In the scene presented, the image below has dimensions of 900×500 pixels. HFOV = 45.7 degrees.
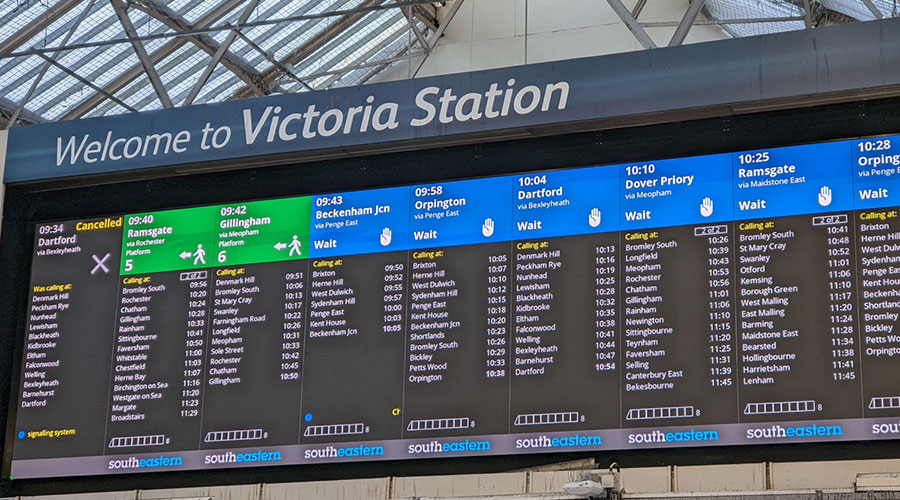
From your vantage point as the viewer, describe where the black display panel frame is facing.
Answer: facing the viewer
